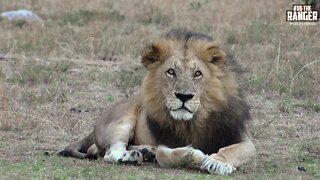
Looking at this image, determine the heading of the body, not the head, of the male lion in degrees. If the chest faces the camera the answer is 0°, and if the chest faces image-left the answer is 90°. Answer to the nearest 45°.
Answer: approximately 315°
